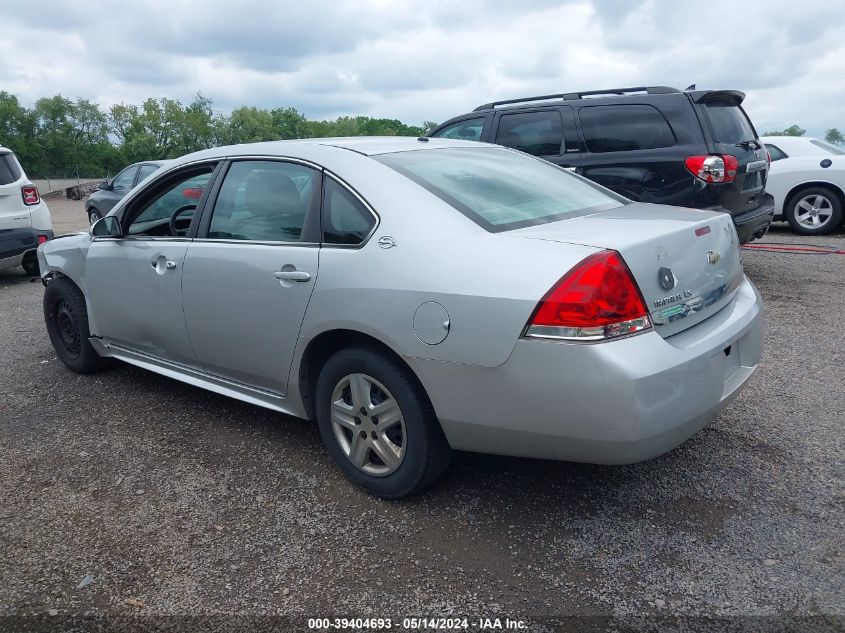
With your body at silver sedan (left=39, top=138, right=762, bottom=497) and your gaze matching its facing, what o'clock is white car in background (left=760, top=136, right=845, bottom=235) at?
The white car in background is roughly at 3 o'clock from the silver sedan.

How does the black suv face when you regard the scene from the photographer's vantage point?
facing away from the viewer and to the left of the viewer

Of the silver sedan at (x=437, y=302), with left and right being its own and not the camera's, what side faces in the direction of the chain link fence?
front

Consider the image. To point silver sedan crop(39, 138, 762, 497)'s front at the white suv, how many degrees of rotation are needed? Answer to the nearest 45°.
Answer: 0° — it already faces it

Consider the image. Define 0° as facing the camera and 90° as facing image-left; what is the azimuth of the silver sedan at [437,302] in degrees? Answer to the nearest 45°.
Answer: approximately 135°

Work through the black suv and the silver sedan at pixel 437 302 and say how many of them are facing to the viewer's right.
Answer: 0

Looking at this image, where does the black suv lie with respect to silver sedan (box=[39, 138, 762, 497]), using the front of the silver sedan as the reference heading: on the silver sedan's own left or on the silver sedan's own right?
on the silver sedan's own right

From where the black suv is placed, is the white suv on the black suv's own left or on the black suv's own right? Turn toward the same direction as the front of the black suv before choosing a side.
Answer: on the black suv's own left
